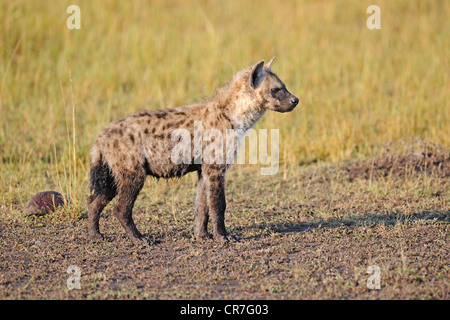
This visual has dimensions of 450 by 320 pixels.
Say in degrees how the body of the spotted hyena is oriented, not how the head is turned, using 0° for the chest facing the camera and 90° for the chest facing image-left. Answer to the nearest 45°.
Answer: approximately 270°

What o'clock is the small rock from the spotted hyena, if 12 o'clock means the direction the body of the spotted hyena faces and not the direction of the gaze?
The small rock is roughly at 7 o'clock from the spotted hyena.
